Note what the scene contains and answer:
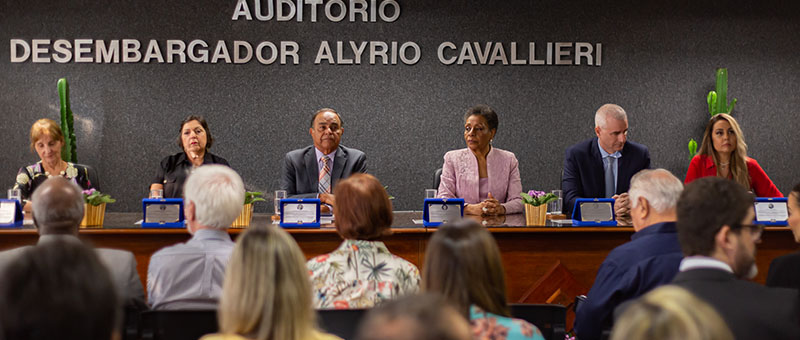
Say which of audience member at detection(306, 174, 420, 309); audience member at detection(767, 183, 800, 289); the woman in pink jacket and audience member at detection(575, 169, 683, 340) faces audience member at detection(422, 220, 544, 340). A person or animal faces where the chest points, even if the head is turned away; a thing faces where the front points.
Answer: the woman in pink jacket

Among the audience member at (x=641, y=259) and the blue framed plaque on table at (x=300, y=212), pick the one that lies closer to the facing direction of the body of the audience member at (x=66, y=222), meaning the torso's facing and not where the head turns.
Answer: the blue framed plaque on table

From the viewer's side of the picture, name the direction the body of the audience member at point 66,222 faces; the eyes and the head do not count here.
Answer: away from the camera

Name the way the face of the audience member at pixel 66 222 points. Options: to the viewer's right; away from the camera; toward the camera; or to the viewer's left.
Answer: away from the camera

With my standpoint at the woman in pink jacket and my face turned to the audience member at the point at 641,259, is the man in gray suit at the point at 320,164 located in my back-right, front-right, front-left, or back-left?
back-right

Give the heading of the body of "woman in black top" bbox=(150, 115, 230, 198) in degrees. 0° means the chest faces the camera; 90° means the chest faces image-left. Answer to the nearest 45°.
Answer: approximately 0°

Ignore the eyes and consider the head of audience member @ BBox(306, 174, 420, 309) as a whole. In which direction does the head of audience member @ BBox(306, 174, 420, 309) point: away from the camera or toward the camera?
away from the camera

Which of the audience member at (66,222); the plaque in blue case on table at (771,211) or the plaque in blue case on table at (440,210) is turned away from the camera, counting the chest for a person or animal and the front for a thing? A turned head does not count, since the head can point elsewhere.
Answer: the audience member

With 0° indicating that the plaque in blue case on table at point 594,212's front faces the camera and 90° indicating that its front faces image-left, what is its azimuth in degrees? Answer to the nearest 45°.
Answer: approximately 0°

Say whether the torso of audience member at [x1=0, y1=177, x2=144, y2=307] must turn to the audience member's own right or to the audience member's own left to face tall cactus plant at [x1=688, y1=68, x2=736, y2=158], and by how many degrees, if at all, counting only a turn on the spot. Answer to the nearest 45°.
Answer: approximately 90° to the audience member's own right

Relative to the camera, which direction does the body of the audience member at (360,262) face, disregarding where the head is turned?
away from the camera
